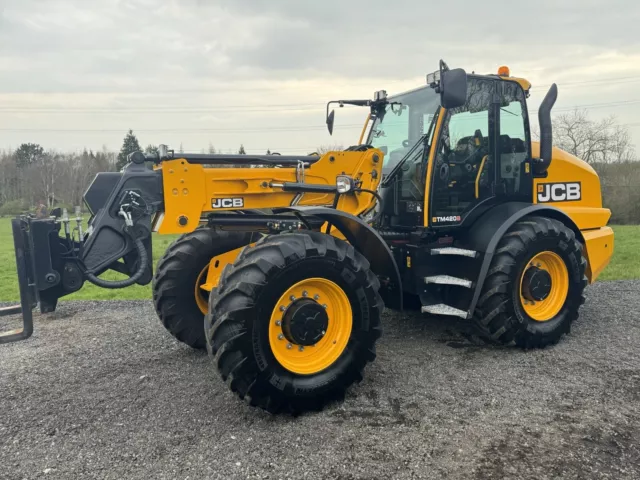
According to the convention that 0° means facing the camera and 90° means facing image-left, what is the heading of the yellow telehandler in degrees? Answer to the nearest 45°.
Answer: approximately 45°
